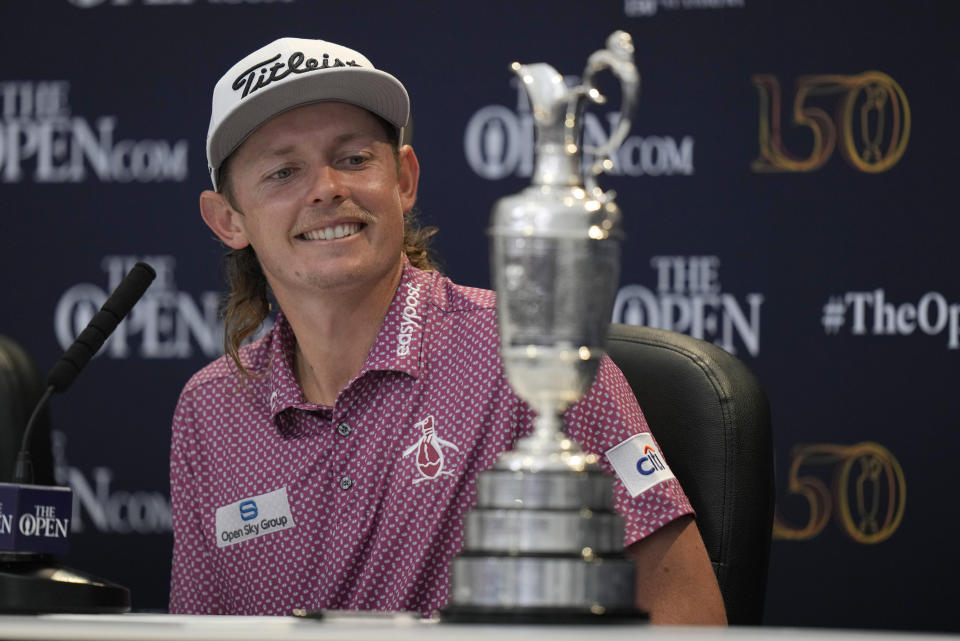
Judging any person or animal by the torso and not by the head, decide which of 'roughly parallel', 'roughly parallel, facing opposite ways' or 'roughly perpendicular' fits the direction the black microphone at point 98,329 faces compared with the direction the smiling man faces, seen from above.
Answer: roughly perpendicular

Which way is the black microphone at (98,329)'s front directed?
to the viewer's right

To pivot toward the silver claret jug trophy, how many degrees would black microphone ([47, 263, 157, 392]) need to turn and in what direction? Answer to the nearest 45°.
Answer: approximately 45° to its right

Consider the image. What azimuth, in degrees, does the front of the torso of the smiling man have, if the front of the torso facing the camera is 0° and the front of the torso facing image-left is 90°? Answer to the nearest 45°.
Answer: approximately 0°

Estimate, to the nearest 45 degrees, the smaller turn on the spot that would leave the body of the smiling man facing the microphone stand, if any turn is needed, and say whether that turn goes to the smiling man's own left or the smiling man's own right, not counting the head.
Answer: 0° — they already face it

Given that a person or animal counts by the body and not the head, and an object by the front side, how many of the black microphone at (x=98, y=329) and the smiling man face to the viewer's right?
1

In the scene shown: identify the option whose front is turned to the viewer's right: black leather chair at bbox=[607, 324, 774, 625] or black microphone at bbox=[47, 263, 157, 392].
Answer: the black microphone
